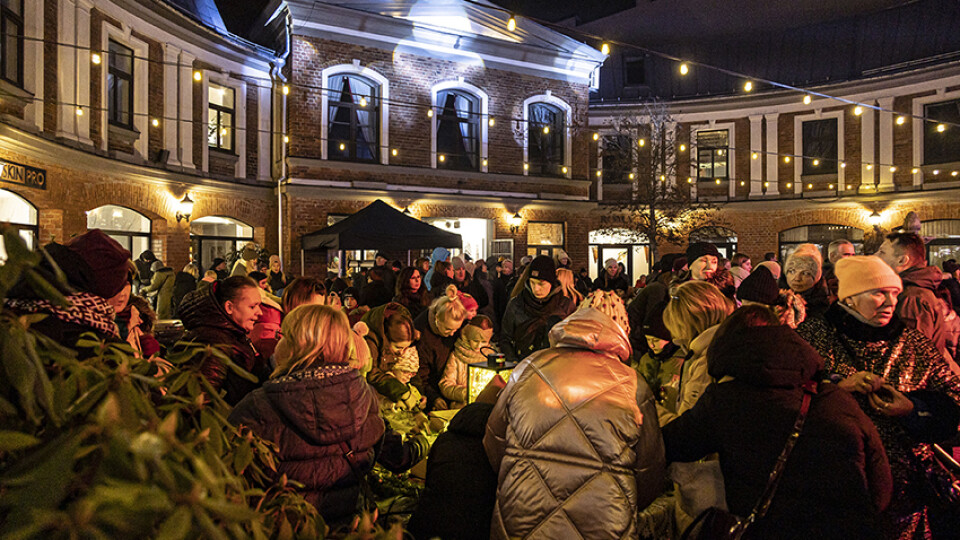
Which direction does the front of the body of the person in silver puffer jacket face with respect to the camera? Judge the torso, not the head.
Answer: away from the camera

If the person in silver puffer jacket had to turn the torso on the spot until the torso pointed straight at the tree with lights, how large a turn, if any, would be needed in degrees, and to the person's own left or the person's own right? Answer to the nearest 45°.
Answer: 0° — they already face it

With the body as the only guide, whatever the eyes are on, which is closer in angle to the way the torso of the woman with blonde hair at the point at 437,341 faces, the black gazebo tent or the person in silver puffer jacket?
the person in silver puffer jacket

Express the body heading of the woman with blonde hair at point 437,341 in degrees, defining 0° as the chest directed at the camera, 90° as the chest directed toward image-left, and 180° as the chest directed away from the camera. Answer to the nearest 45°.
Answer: approximately 315°

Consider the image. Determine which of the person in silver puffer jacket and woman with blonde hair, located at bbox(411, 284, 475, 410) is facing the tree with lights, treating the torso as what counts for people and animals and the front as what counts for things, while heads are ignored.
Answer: the person in silver puffer jacket

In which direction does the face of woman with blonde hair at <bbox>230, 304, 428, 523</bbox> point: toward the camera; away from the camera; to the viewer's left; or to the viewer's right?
away from the camera

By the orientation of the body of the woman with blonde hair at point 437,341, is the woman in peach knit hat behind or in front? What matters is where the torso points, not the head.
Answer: in front

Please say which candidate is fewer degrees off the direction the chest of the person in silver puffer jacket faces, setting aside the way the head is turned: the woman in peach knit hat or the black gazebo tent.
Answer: the black gazebo tent

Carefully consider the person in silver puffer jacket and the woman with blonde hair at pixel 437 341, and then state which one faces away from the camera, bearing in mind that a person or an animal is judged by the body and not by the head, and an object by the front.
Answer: the person in silver puffer jacket

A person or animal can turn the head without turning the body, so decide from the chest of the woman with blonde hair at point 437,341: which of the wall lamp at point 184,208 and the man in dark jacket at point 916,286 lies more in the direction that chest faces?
the man in dark jacket

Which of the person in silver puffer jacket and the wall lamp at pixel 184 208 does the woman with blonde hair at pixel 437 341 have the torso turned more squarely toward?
the person in silver puffer jacket

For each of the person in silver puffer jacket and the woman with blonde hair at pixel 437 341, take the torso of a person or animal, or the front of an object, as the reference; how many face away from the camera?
1
